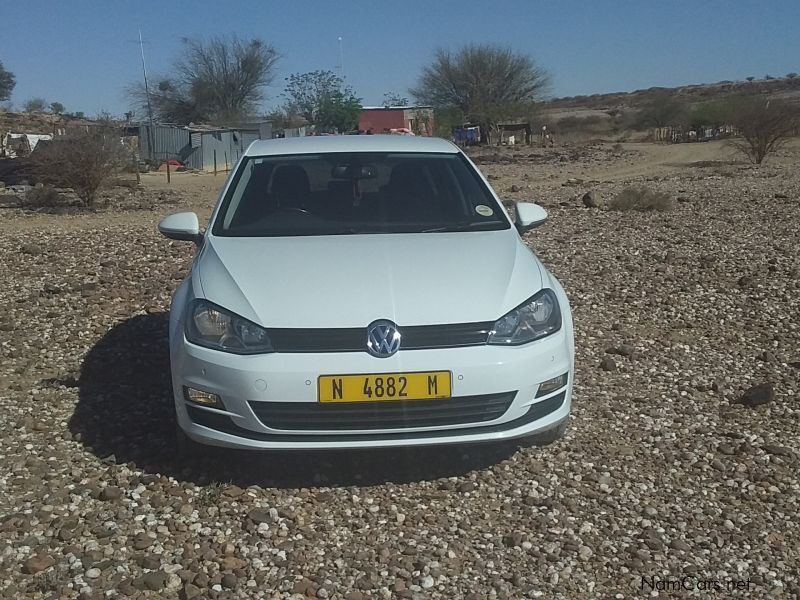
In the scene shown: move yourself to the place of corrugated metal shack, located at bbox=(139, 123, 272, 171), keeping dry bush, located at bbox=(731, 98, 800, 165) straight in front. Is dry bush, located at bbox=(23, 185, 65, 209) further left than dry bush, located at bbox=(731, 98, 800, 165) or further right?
right

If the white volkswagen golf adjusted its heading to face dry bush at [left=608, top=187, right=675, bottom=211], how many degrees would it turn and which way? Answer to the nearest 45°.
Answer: approximately 135° to its left

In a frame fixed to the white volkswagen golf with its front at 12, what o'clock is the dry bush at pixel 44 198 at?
The dry bush is roughly at 5 o'clock from the white volkswagen golf.

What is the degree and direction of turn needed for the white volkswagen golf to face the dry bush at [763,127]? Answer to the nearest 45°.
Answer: approximately 135° to its left

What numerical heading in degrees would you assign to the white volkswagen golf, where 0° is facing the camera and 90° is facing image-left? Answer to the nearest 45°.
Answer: approximately 0°

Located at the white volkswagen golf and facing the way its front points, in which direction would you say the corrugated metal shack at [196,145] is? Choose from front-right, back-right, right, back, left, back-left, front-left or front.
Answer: back
